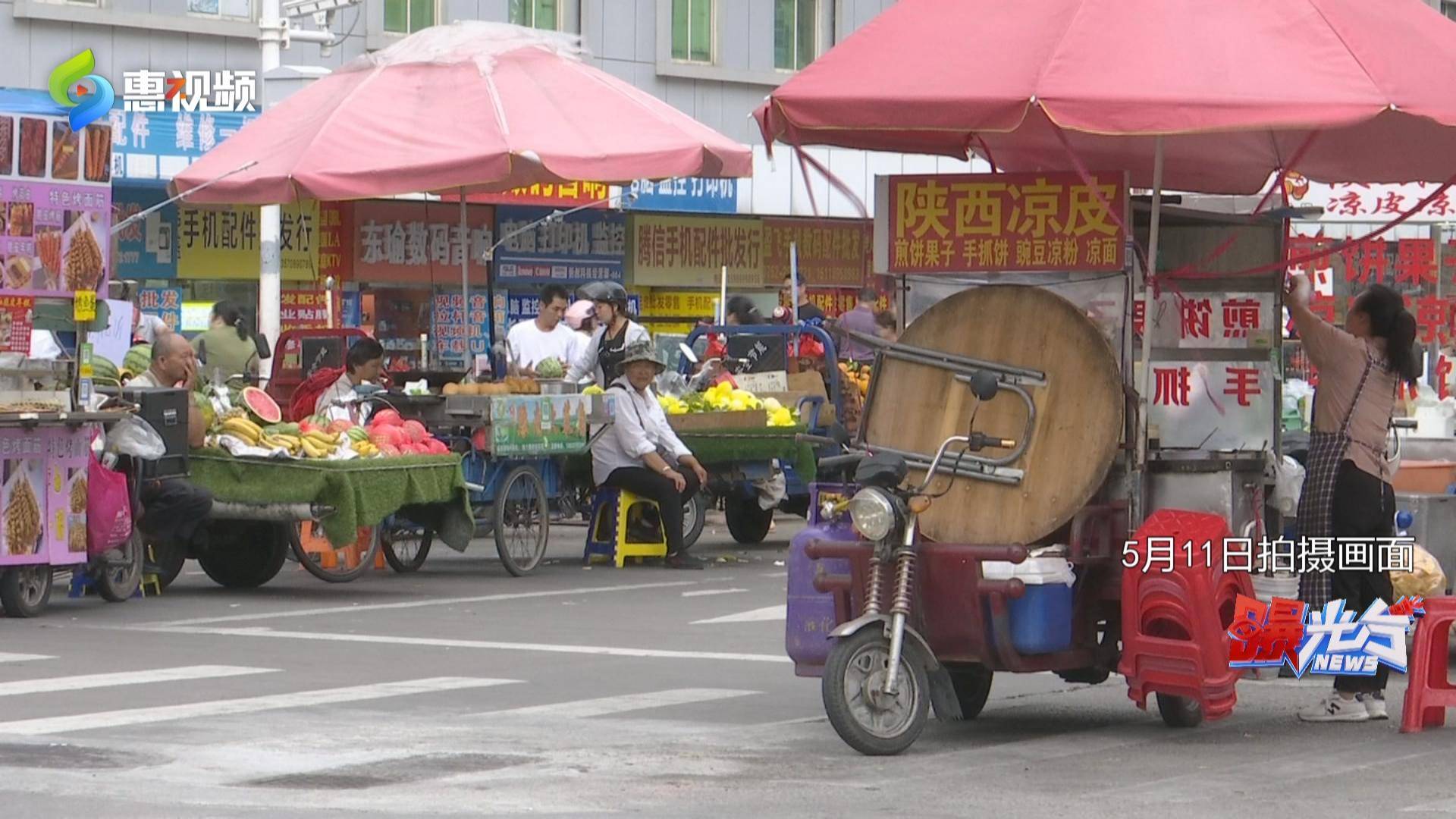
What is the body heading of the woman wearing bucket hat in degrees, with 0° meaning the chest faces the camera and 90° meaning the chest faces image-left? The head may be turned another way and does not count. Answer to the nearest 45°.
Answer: approximately 315°

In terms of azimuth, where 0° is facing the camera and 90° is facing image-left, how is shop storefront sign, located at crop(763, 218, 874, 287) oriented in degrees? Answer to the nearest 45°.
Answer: approximately 0°

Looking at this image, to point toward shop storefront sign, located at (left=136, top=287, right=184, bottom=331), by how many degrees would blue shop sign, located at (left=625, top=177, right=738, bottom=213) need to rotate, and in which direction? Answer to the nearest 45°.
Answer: approximately 45° to its right

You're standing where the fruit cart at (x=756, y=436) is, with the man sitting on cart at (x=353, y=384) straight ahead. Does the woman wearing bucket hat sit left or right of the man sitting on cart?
left

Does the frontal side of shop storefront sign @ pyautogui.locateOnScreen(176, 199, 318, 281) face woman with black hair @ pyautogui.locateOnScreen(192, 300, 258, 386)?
yes

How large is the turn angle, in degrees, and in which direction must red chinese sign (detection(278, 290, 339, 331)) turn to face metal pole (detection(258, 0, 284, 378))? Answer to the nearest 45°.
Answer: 0° — it already faces it
